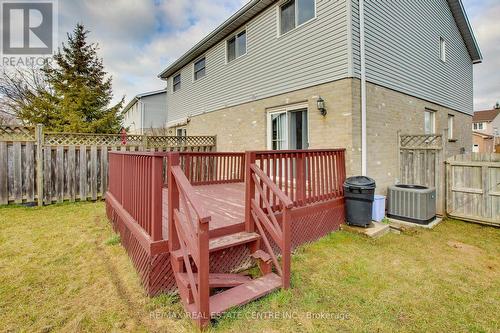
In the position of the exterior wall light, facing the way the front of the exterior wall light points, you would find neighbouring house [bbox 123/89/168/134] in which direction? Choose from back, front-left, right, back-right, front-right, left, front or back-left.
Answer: right

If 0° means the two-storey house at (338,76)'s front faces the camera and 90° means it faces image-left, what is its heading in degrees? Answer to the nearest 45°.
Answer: approximately 225°

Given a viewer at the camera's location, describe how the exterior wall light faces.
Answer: facing the viewer and to the left of the viewer

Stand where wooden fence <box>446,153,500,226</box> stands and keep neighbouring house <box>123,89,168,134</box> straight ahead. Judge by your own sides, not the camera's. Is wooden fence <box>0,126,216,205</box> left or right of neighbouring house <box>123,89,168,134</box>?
left

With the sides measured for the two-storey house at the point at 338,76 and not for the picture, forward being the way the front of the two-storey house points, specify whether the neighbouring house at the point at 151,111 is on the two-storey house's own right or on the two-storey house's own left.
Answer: on the two-storey house's own left

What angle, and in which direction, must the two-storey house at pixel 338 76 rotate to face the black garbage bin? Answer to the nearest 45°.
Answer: approximately 135° to its right

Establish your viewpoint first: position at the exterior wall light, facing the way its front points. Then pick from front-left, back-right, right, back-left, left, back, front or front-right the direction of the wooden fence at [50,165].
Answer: front-right
